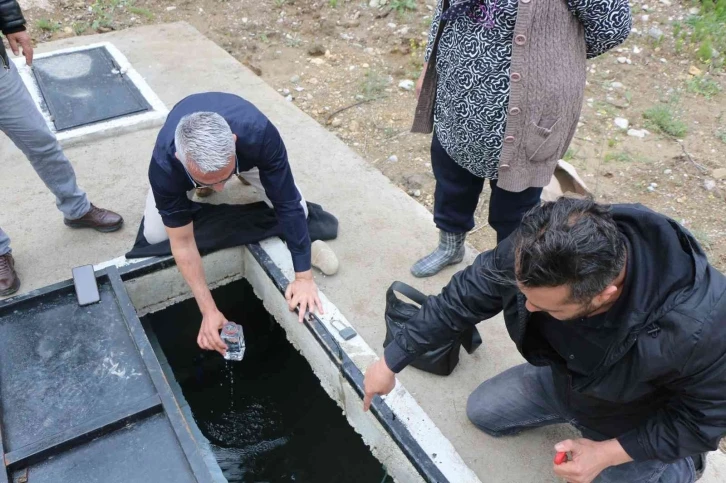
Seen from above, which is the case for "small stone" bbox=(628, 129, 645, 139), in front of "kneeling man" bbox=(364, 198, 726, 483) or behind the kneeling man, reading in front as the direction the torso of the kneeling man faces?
behind

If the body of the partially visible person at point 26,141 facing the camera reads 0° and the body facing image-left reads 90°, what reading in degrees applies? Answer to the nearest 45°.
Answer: approximately 315°

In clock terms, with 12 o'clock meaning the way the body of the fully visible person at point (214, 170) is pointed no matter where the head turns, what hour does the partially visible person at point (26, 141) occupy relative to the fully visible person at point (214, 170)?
the partially visible person at point (26, 141) is roughly at 4 o'clock from the fully visible person at point (214, 170).

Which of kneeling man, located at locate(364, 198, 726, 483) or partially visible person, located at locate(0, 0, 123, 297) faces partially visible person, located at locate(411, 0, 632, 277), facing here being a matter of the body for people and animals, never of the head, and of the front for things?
partially visible person, located at locate(0, 0, 123, 297)

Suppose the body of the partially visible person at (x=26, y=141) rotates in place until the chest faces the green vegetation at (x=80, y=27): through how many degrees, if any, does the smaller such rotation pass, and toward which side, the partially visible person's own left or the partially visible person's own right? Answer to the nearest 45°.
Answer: approximately 135° to the partially visible person's own left

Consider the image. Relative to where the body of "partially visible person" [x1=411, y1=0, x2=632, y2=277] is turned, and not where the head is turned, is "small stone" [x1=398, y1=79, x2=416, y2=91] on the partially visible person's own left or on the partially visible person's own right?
on the partially visible person's own right

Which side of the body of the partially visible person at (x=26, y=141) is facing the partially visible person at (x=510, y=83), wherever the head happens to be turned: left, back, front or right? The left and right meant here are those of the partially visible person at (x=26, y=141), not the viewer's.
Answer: front

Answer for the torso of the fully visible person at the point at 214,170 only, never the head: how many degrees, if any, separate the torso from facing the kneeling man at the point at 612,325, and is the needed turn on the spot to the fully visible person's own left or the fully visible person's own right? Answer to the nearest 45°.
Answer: approximately 45° to the fully visible person's own left

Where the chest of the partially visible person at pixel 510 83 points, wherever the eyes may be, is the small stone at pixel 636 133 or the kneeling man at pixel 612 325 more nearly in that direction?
the kneeling man

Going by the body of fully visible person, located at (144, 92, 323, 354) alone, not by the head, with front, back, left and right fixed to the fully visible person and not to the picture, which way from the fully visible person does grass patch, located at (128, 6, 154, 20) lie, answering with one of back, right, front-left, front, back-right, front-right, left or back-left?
back

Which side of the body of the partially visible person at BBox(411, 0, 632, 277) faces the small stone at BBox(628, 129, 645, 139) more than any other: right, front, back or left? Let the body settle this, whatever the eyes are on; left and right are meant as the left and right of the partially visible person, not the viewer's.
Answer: back

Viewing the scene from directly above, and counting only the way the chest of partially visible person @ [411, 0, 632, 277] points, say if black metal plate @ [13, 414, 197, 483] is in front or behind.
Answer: in front

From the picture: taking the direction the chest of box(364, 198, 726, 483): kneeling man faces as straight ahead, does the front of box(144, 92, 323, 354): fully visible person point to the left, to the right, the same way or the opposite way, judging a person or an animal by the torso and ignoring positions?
to the left
